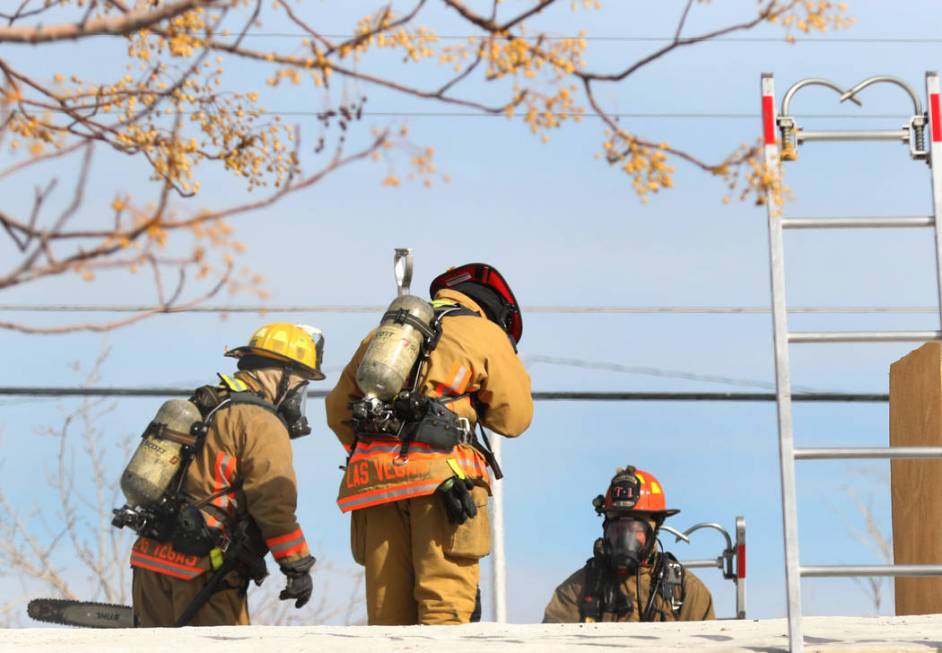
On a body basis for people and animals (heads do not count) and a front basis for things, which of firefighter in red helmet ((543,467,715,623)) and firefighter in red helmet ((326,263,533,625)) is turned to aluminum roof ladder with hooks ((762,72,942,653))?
firefighter in red helmet ((543,467,715,623))

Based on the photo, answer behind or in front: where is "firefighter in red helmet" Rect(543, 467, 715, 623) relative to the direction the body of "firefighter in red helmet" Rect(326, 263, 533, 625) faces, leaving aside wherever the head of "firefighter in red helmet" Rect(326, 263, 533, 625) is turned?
in front

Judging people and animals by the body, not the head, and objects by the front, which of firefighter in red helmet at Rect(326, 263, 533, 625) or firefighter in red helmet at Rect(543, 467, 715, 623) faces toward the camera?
firefighter in red helmet at Rect(543, 467, 715, 623)

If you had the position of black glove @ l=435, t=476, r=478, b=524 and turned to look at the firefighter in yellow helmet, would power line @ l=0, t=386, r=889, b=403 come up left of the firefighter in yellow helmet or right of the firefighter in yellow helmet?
right

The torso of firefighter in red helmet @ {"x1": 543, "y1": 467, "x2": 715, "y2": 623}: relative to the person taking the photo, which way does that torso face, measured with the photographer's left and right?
facing the viewer

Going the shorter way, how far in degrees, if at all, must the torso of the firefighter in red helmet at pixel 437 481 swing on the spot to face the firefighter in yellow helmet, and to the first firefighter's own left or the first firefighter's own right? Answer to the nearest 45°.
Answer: approximately 90° to the first firefighter's own left

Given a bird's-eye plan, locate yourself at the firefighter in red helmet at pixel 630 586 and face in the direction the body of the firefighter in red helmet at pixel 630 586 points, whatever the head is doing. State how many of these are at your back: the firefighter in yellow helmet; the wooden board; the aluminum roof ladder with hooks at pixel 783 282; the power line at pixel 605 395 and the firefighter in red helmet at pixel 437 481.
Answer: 1

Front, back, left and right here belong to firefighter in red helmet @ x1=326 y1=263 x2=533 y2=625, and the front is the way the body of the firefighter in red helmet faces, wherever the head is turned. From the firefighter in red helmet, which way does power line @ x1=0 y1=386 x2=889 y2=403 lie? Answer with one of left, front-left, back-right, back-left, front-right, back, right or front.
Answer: front-left

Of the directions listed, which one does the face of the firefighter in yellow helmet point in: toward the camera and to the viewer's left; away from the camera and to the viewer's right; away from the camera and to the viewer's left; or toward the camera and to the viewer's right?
away from the camera and to the viewer's right

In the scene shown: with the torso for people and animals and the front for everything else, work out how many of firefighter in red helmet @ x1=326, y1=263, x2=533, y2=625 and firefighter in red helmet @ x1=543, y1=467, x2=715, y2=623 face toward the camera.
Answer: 1

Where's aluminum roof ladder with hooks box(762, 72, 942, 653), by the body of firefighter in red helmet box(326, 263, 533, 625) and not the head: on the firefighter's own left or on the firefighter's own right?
on the firefighter's own right

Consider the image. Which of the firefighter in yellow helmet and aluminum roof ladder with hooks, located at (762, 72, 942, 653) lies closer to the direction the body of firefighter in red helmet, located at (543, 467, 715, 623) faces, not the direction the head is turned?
the aluminum roof ladder with hooks

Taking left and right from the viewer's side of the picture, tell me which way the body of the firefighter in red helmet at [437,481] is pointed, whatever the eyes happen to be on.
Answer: facing away from the viewer and to the right of the viewer

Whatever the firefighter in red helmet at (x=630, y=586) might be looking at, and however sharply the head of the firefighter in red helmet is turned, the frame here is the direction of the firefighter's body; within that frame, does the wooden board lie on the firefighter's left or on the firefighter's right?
on the firefighter's left
